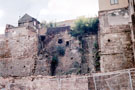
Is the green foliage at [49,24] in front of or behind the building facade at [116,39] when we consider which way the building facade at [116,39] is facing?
behind

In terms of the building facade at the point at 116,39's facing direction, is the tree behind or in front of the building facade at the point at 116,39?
behind

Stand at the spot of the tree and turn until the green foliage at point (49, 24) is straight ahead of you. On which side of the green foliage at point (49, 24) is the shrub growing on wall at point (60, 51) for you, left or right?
left

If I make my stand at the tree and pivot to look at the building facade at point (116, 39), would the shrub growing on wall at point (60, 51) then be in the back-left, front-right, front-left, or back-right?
back-right

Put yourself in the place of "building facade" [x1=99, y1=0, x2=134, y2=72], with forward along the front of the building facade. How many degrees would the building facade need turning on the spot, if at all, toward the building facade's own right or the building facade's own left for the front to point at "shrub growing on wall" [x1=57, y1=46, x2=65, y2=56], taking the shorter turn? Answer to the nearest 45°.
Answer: approximately 135° to the building facade's own right

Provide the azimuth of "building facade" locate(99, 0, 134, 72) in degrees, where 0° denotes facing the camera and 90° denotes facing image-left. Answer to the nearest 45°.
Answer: approximately 0°
